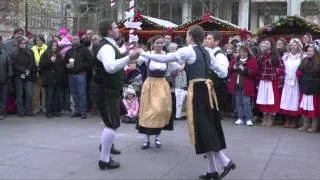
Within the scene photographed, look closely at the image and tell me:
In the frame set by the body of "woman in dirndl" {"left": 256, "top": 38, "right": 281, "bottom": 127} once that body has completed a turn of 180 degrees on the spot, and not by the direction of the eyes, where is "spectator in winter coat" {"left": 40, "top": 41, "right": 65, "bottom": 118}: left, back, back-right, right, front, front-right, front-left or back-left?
back-left

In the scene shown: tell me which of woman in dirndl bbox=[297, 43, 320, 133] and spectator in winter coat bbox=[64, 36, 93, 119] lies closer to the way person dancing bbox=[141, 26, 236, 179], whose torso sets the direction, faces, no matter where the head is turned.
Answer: the spectator in winter coat

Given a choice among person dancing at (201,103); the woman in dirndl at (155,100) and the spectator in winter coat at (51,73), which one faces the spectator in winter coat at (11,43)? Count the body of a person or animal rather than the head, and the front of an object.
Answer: the person dancing

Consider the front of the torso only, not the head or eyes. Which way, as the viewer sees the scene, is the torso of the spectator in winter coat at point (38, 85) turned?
toward the camera

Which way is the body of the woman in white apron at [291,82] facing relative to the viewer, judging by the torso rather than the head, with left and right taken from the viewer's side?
facing the viewer

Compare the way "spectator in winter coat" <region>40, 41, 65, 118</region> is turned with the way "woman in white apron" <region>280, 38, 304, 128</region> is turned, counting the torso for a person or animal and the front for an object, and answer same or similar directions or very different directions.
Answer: same or similar directions

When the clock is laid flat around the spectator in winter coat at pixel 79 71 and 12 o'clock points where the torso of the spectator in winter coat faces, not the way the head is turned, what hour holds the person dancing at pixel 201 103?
The person dancing is roughly at 10 o'clock from the spectator in winter coat.

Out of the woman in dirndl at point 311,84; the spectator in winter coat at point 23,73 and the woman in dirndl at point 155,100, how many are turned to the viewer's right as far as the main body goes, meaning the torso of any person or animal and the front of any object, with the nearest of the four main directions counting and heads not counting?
0

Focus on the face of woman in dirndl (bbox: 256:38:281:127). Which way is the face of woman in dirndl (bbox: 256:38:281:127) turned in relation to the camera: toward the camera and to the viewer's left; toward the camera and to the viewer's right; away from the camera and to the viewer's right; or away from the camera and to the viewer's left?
toward the camera and to the viewer's left

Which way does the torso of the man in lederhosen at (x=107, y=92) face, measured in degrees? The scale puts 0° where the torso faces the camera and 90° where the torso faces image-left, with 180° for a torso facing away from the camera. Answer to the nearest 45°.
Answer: approximately 270°

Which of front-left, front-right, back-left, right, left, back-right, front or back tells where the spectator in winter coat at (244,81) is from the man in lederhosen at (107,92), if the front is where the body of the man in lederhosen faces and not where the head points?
front-left

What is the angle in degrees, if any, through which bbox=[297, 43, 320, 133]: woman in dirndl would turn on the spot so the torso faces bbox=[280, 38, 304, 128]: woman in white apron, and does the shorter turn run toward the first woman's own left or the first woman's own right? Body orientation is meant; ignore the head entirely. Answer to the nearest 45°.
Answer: approximately 90° to the first woman's own right

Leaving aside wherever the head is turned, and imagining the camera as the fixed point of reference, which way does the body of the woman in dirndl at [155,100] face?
toward the camera

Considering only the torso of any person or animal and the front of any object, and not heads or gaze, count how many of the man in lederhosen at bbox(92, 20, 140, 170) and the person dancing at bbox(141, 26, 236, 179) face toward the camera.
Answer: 0

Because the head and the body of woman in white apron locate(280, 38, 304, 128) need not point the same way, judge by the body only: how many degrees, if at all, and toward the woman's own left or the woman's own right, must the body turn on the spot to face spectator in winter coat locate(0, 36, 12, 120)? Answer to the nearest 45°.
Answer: approximately 90° to the woman's own right

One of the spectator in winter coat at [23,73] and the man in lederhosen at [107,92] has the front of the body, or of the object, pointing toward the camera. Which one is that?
the spectator in winter coat

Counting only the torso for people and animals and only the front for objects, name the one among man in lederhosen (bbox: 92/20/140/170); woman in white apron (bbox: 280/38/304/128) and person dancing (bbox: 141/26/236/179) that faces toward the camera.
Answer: the woman in white apron

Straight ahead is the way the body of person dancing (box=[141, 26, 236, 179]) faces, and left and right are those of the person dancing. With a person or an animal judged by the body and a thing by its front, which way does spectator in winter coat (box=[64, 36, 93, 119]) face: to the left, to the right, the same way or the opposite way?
to the left
